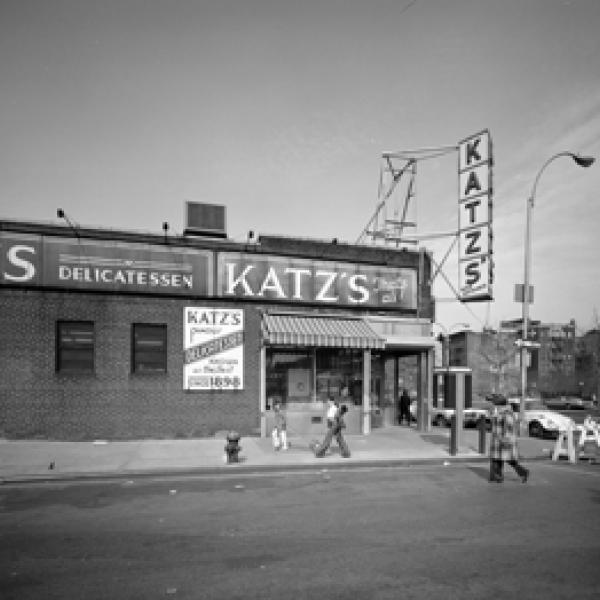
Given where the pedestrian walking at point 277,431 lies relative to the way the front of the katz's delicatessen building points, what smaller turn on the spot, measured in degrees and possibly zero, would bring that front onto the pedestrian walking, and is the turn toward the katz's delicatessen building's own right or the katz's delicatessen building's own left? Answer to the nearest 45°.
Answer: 0° — it already faces them

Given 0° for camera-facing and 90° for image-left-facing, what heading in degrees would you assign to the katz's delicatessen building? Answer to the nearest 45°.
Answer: approximately 315°

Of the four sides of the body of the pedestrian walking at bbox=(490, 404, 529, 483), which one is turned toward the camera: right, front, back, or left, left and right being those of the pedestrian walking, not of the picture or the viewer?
left
